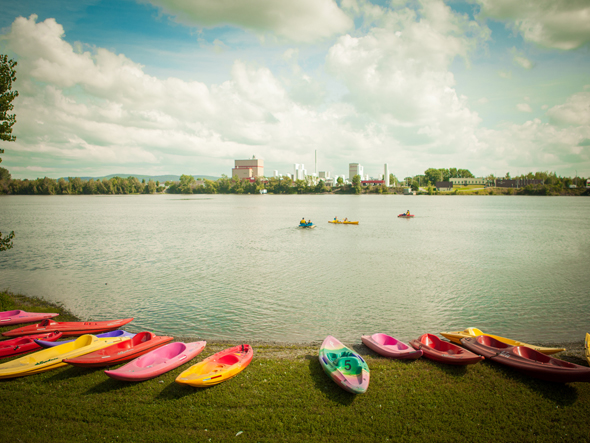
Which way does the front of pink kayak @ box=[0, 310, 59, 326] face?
to the viewer's right

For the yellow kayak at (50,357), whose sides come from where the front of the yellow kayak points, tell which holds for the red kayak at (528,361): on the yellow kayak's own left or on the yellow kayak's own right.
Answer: on the yellow kayak's own left

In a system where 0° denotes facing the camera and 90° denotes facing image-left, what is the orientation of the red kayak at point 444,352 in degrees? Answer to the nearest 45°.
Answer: approximately 315°

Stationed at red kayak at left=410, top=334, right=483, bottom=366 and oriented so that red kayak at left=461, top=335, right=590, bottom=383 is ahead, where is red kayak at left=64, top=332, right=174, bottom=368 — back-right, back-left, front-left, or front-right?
back-right

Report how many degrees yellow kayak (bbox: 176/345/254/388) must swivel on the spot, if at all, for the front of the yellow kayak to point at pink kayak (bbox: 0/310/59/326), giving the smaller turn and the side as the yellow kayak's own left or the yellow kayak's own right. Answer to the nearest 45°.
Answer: approximately 90° to the yellow kayak's own right

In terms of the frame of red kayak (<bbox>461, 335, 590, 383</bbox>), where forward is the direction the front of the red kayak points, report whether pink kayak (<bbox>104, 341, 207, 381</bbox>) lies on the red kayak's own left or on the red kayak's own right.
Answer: on the red kayak's own right

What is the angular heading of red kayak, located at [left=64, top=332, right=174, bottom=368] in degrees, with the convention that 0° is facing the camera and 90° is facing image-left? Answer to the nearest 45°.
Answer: approximately 45°

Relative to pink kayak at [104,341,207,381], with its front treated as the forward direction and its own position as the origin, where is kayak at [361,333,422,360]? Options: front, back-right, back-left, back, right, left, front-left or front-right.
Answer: back-left
